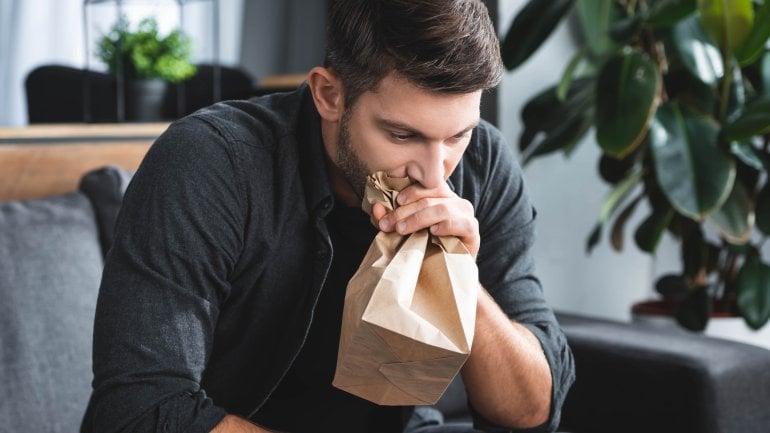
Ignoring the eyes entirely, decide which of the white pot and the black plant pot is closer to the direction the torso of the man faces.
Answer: the white pot

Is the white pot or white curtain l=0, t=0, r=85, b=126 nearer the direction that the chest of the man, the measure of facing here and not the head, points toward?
the white pot

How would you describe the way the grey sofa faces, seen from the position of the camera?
facing the viewer and to the right of the viewer

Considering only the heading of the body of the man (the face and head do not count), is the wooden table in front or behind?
behind

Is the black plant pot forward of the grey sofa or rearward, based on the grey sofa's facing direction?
rearward

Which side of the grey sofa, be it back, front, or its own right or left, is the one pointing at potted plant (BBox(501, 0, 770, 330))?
left

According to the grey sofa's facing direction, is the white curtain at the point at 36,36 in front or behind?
behind

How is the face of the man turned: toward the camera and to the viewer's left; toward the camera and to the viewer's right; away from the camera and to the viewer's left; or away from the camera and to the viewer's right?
toward the camera and to the viewer's right
